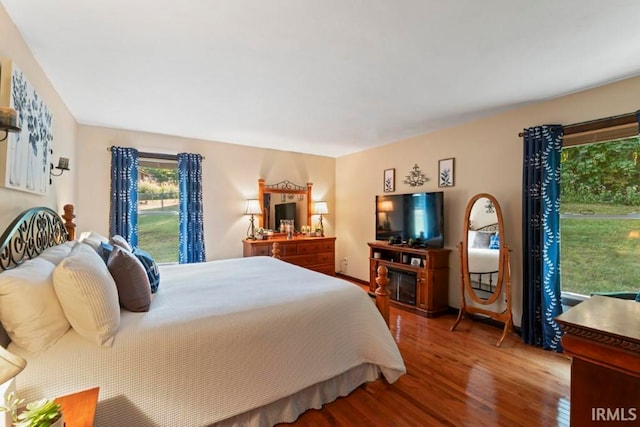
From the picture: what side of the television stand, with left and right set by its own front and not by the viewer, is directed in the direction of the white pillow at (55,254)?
front

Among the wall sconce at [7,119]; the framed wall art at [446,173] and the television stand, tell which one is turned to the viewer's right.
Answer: the wall sconce

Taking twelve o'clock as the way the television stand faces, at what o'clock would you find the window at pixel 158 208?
The window is roughly at 1 o'clock from the television stand.

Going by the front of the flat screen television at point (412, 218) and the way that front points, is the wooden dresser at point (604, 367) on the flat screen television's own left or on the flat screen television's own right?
on the flat screen television's own left

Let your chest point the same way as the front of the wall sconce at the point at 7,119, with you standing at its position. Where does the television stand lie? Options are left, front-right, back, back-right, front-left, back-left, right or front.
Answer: front

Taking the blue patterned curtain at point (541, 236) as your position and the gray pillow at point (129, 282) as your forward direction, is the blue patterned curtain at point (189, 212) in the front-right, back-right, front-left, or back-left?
front-right

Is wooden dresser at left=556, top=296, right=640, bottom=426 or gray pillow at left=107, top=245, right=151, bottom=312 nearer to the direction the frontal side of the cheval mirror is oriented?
the gray pillow

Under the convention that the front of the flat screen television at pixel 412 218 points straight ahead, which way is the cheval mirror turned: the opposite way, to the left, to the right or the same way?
the same way

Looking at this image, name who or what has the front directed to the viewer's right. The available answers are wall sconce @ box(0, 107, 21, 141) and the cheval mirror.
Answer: the wall sconce

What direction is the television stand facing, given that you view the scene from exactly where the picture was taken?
facing the viewer and to the left of the viewer

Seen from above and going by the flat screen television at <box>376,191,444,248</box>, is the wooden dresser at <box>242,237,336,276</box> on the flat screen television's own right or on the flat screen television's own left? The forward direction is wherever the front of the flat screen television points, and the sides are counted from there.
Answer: on the flat screen television's own right

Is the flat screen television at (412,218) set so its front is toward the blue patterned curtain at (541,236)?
no

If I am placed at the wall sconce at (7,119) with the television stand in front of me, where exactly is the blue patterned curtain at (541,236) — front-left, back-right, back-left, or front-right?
front-right

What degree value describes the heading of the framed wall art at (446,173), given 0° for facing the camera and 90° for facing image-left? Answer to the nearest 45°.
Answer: approximately 45°

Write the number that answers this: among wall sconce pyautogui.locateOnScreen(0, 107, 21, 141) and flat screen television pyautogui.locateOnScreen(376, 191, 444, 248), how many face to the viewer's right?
1

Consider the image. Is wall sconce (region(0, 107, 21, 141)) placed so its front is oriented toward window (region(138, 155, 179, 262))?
no

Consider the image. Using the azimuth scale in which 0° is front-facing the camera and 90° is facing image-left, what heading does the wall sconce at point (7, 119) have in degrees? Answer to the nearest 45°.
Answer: approximately 270°
